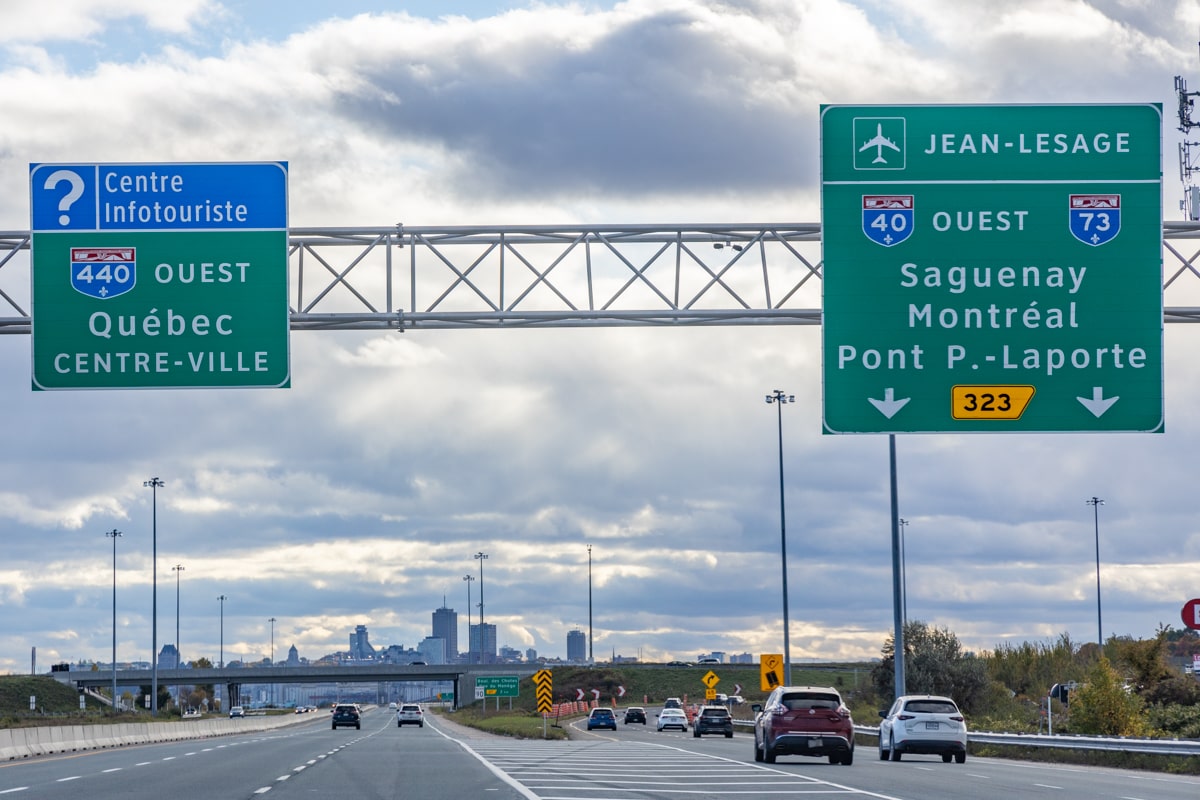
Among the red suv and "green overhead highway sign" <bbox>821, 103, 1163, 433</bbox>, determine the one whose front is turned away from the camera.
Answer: the red suv

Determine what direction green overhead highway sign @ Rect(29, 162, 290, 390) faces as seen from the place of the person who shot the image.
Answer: facing the viewer

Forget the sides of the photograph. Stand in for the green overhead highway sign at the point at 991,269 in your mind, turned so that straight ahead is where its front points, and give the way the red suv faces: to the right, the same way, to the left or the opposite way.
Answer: the opposite way

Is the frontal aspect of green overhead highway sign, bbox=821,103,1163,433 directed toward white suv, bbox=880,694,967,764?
no

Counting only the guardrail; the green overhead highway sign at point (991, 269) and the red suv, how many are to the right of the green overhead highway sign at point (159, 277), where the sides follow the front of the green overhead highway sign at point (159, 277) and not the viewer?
0

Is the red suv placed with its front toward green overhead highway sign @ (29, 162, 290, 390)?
no

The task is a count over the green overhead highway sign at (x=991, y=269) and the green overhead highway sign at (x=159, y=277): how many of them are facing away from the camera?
0

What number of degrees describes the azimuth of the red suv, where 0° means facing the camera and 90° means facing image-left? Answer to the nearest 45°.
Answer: approximately 180°

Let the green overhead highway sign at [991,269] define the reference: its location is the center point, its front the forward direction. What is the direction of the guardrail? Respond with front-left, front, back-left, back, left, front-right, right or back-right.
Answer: back

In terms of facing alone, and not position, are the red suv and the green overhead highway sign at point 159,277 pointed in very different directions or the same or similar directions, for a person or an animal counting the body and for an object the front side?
very different directions

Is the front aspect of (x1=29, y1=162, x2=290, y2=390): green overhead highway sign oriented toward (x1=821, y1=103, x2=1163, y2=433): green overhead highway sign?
no

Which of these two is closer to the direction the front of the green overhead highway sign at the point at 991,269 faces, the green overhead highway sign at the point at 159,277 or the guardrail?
the green overhead highway sign

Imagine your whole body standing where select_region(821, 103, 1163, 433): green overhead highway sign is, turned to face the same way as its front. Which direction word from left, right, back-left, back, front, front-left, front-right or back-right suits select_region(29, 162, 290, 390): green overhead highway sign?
right

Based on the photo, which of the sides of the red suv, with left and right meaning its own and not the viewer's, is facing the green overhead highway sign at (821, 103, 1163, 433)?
back

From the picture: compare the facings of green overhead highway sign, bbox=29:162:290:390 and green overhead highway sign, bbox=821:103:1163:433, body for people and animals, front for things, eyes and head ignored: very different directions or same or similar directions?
same or similar directions

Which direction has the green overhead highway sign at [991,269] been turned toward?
toward the camera
